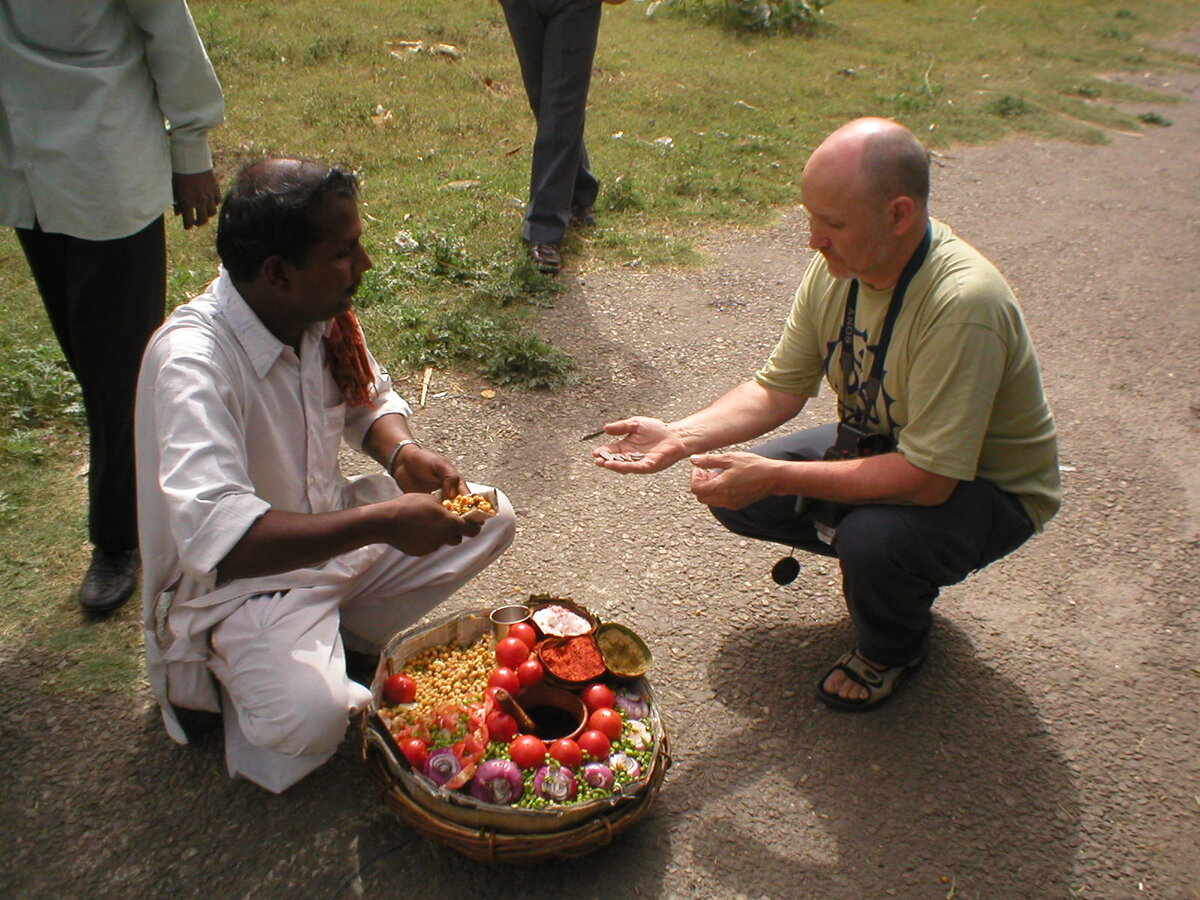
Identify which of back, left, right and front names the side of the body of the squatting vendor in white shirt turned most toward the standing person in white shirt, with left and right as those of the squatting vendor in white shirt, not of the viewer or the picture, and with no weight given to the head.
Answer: back

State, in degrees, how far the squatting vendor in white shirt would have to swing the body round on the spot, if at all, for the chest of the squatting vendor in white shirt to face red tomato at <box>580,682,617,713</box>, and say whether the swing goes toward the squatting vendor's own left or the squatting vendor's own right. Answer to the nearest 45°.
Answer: approximately 45° to the squatting vendor's own left

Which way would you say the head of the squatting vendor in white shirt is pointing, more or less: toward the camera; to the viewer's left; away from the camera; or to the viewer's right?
to the viewer's right

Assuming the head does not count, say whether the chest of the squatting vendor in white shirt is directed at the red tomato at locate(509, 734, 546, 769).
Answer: yes

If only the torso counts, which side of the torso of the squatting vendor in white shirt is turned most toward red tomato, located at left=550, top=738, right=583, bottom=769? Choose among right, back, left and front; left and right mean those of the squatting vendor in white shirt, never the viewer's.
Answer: front

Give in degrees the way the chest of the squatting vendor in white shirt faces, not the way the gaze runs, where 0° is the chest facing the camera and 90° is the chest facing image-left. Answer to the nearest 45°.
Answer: approximately 315°

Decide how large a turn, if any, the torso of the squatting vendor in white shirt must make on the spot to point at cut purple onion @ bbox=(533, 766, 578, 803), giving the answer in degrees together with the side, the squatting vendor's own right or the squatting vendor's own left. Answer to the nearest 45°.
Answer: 0° — they already face it

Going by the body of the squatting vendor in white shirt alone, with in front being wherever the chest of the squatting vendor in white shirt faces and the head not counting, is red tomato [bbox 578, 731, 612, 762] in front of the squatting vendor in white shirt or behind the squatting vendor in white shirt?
in front

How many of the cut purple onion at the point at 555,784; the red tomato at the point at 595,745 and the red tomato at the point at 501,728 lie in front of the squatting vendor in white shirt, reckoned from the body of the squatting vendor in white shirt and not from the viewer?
3

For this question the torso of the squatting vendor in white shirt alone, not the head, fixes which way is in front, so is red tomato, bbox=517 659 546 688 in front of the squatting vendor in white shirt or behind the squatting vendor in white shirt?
in front

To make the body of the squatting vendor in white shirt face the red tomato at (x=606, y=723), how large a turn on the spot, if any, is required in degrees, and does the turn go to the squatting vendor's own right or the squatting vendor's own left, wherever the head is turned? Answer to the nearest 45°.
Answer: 0° — they already face it
